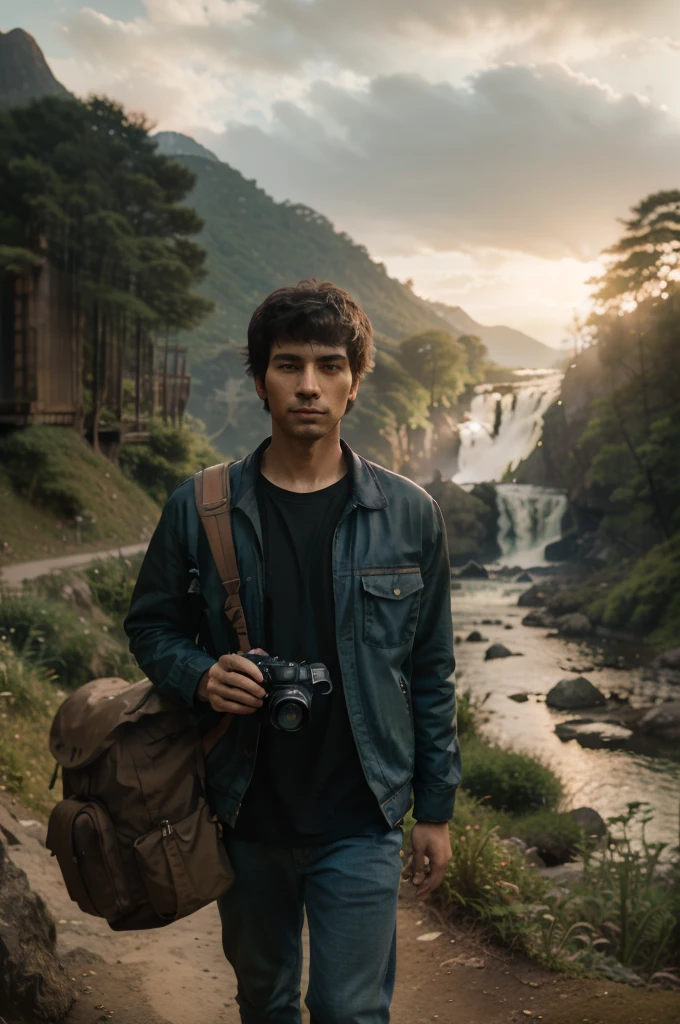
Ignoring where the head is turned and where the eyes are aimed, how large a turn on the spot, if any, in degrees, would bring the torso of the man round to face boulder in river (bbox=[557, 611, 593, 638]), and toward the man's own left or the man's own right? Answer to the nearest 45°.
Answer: approximately 180°

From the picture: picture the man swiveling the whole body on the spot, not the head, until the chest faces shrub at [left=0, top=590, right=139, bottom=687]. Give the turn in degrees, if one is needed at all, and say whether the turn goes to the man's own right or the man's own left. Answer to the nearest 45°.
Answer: approximately 180°

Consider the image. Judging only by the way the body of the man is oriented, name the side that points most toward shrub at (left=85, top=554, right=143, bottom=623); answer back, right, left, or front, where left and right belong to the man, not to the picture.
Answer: back

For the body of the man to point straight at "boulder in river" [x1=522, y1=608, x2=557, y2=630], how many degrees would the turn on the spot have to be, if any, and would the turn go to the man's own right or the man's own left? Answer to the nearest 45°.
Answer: approximately 180°

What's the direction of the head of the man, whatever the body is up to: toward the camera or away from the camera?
toward the camera

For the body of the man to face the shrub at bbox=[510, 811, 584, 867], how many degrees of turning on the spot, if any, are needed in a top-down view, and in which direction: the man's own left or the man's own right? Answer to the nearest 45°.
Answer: approximately 180°

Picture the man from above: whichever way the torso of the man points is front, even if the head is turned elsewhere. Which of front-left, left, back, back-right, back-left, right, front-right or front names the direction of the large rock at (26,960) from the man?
back-right

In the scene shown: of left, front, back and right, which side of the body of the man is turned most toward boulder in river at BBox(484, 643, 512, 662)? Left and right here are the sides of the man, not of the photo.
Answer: back

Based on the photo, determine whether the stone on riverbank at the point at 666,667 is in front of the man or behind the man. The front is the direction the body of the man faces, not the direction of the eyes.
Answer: behind

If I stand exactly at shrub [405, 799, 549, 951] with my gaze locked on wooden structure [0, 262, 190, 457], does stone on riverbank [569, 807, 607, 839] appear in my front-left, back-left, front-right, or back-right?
front-right

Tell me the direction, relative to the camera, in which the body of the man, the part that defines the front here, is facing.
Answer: toward the camera

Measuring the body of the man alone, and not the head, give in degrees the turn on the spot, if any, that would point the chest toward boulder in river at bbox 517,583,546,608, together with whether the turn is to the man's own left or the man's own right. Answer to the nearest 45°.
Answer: approximately 180°

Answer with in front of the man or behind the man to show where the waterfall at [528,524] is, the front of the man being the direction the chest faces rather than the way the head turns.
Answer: behind
